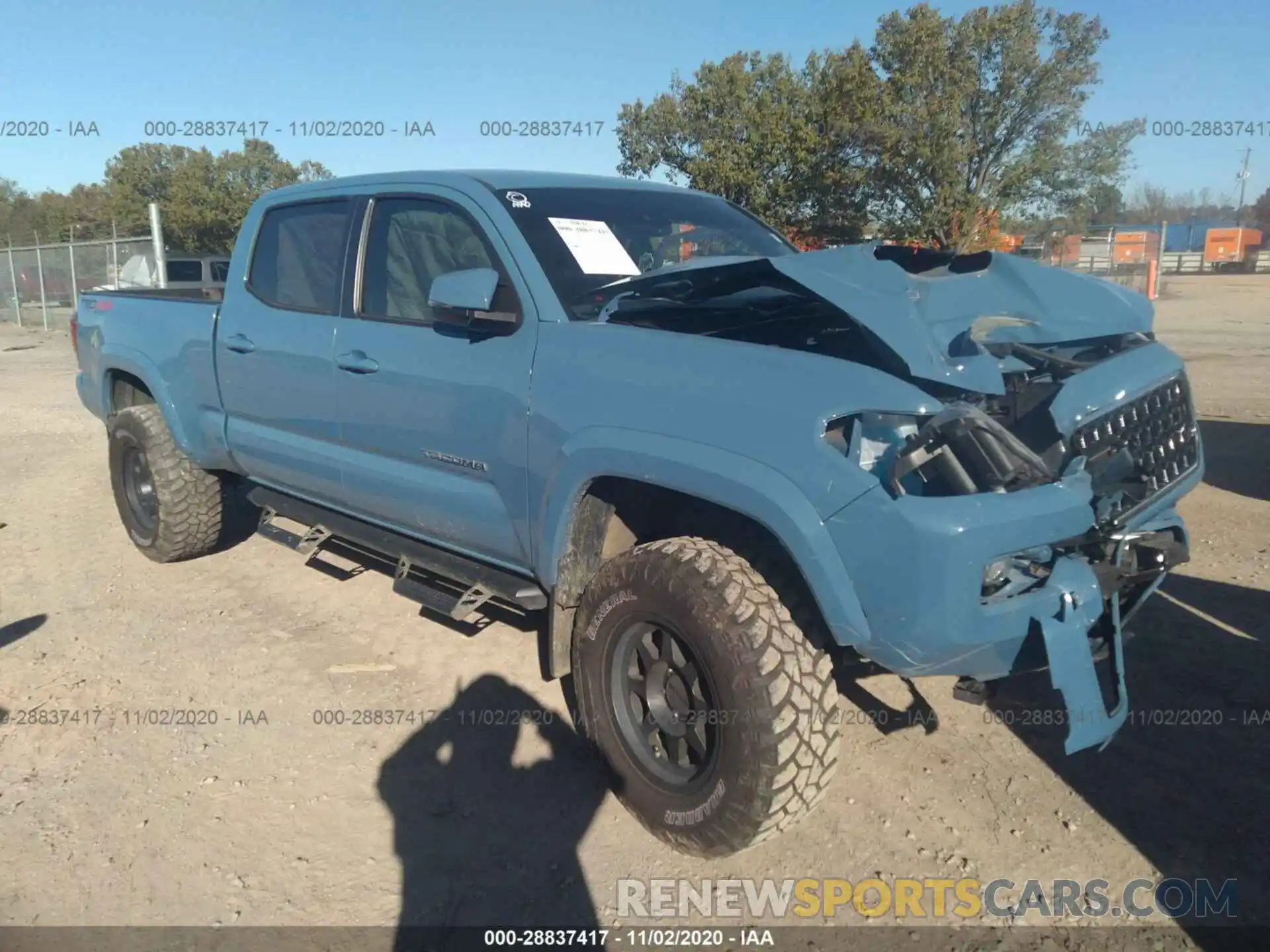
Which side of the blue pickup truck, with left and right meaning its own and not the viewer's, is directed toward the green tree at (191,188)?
back

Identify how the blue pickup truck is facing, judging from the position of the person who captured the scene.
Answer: facing the viewer and to the right of the viewer

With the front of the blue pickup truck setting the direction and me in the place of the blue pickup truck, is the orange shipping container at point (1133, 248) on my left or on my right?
on my left

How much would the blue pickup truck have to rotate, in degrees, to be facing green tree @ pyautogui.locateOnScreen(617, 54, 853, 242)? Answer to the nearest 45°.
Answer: approximately 135° to its left

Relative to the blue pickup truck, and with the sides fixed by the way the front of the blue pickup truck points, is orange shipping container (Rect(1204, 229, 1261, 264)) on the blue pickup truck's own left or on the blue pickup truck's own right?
on the blue pickup truck's own left

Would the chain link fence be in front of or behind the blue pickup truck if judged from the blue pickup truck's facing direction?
behind

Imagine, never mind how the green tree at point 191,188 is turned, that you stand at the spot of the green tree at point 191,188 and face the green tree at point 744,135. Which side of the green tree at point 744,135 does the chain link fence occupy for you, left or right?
right

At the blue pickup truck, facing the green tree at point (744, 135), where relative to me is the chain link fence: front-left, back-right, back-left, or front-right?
front-left

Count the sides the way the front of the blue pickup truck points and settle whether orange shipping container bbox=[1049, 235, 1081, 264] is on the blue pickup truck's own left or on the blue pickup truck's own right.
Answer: on the blue pickup truck's own left

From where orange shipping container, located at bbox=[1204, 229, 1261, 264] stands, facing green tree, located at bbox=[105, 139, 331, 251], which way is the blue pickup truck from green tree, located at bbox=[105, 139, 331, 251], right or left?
left
